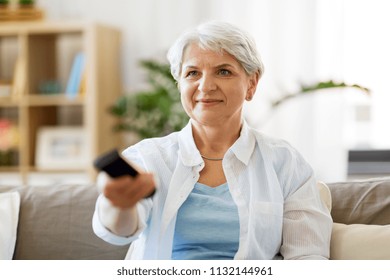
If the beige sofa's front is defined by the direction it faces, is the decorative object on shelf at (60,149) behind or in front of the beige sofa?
behind

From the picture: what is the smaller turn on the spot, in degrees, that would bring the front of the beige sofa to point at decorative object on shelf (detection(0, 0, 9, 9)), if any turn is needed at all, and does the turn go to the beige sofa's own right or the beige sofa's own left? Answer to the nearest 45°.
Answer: approximately 180°

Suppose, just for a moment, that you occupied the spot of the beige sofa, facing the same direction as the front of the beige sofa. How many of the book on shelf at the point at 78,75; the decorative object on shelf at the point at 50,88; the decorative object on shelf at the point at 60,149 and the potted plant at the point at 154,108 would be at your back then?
4

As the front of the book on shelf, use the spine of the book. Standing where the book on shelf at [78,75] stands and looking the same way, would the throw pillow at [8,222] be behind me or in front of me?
in front

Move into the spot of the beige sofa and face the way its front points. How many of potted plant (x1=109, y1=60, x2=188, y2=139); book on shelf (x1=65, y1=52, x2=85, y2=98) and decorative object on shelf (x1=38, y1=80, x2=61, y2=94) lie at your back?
3

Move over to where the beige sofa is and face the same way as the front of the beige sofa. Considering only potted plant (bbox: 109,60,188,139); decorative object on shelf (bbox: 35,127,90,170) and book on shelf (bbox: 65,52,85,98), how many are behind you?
3

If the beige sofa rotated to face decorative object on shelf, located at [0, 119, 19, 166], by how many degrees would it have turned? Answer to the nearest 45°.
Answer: approximately 180°

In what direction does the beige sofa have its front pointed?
toward the camera

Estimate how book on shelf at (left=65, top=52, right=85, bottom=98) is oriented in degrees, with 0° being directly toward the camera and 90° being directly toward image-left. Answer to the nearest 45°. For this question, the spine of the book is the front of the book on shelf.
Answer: approximately 0°
